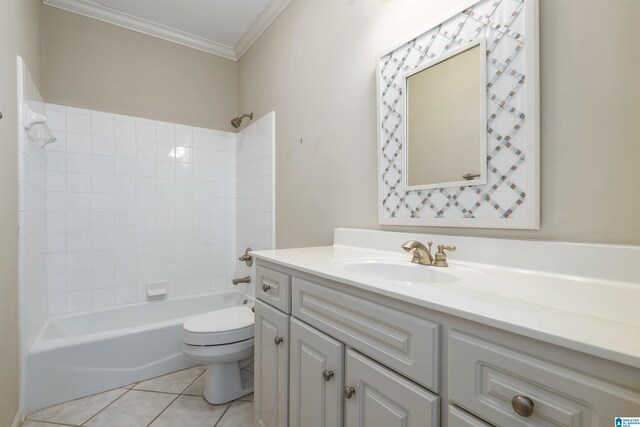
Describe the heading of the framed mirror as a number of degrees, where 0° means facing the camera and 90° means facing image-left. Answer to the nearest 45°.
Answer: approximately 45°

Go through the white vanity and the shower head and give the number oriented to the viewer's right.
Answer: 0

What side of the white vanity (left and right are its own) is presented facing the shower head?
right

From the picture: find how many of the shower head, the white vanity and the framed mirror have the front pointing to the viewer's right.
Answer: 0

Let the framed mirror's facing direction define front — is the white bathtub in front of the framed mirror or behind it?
in front

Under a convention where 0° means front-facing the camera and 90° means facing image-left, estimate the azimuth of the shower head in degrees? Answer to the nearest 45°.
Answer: approximately 45°

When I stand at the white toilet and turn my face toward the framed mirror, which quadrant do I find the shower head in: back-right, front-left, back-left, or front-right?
back-left

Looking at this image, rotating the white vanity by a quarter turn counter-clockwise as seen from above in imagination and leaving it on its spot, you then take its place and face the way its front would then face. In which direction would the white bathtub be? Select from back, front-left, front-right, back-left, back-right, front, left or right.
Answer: back-right

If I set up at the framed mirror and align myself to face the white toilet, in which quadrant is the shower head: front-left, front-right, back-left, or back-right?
front-right

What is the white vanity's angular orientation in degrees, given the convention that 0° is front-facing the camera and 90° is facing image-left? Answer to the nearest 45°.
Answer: approximately 45°

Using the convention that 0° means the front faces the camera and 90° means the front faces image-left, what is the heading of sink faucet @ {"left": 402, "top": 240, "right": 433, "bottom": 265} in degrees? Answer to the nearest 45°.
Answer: approximately 45°
